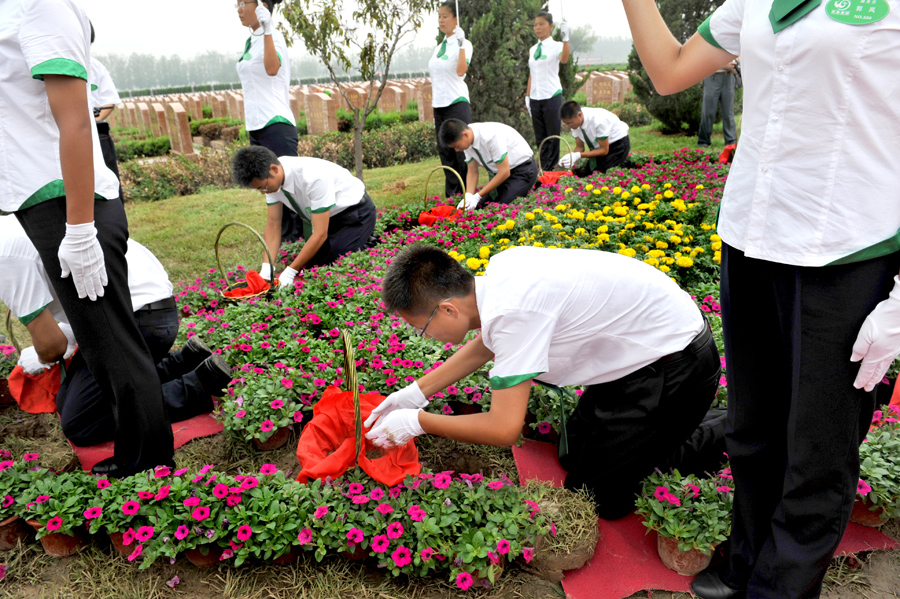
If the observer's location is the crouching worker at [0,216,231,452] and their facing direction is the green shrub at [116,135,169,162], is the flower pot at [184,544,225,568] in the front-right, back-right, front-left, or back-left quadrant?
back-right

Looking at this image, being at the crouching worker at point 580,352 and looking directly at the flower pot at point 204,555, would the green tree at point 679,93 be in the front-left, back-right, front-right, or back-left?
back-right

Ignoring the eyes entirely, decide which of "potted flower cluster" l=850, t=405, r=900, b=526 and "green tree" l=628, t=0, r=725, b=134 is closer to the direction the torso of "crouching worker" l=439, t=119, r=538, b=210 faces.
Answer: the potted flower cluster

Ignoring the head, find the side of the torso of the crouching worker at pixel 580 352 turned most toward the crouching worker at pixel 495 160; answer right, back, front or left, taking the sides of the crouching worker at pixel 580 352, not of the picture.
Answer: right

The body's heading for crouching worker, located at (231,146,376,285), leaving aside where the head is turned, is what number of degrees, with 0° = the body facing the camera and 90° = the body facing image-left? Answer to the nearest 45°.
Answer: approximately 45°

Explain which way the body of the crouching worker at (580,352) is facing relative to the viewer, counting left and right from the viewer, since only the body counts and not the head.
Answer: facing to the left of the viewer

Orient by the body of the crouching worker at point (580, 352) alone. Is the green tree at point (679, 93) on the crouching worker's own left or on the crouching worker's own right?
on the crouching worker's own right

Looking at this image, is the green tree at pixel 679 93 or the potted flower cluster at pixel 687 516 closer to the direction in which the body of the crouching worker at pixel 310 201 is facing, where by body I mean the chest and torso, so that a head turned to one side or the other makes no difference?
the potted flower cluster

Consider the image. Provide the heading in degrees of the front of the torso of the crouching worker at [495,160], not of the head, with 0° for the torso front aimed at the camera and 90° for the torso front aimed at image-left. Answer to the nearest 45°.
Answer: approximately 45°

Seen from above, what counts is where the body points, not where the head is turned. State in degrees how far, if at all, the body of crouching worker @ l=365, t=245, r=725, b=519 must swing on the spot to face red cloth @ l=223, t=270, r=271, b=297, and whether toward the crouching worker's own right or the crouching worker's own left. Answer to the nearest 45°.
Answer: approximately 45° to the crouching worker's own right
